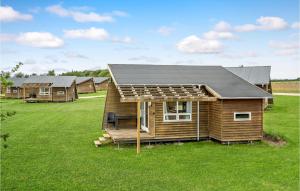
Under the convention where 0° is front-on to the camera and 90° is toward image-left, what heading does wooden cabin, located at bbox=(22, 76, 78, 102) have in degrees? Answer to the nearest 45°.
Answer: approximately 0°

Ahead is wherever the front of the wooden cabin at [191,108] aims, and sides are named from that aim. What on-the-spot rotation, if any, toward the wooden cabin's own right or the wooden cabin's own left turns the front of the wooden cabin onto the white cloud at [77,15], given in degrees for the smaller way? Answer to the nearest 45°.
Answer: approximately 135° to the wooden cabin's own right

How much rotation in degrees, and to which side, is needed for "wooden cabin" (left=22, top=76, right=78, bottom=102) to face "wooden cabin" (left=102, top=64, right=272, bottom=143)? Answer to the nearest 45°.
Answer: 0° — it already faces it

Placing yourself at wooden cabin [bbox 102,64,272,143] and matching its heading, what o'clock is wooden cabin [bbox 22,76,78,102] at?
wooden cabin [bbox 22,76,78,102] is roughly at 5 o'clock from wooden cabin [bbox 102,64,272,143].

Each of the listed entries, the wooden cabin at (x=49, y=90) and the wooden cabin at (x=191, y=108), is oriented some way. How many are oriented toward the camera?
2
